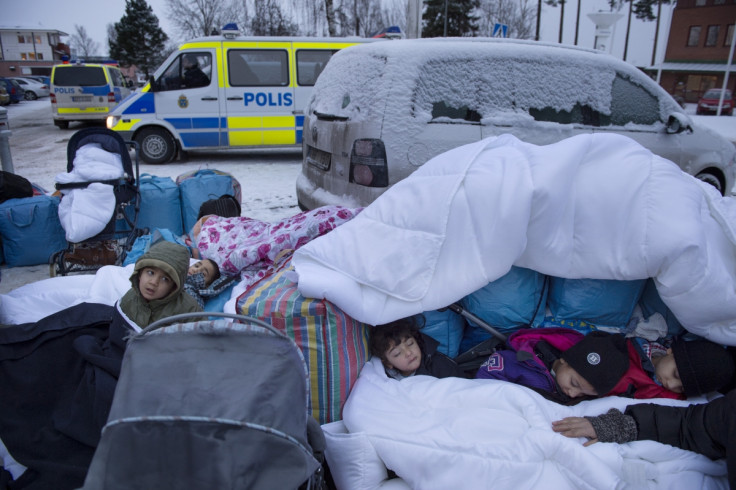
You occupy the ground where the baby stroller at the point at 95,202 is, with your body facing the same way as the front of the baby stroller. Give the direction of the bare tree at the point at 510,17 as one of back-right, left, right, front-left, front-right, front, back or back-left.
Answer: back

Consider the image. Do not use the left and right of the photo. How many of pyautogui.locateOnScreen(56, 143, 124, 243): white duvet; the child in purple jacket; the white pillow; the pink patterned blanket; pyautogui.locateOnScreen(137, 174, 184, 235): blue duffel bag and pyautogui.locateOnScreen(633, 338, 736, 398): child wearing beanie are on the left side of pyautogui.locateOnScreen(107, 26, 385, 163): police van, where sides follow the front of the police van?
6

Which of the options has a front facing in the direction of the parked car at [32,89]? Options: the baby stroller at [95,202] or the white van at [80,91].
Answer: the white van

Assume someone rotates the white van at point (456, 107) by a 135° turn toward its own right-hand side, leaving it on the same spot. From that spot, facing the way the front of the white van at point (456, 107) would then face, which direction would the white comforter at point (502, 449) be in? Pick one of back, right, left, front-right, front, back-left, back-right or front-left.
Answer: front

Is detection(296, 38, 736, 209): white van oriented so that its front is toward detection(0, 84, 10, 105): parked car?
no

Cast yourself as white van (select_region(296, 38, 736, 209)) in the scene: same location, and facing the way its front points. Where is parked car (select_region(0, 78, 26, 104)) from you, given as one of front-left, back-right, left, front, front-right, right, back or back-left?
left

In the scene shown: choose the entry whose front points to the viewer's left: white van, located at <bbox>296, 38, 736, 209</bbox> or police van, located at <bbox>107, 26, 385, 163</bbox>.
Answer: the police van

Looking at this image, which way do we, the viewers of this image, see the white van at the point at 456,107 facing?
facing away from the viewer and to the right of the viewer

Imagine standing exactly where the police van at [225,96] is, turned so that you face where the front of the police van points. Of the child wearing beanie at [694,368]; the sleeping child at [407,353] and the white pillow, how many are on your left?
3

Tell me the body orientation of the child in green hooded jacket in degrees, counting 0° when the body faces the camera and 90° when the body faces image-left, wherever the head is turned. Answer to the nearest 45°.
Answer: approximately 45°

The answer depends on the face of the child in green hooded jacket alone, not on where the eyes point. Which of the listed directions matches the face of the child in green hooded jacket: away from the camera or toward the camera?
toward the camera

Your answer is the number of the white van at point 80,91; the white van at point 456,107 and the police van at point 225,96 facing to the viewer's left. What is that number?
1

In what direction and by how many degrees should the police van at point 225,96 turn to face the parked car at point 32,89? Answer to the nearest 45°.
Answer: approximately 45° to its right

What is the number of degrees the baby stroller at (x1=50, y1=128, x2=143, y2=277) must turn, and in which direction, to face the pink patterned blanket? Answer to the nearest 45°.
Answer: approximately 90° to its left

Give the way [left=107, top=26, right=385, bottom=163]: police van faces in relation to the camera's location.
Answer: facing to the left of the viewer
